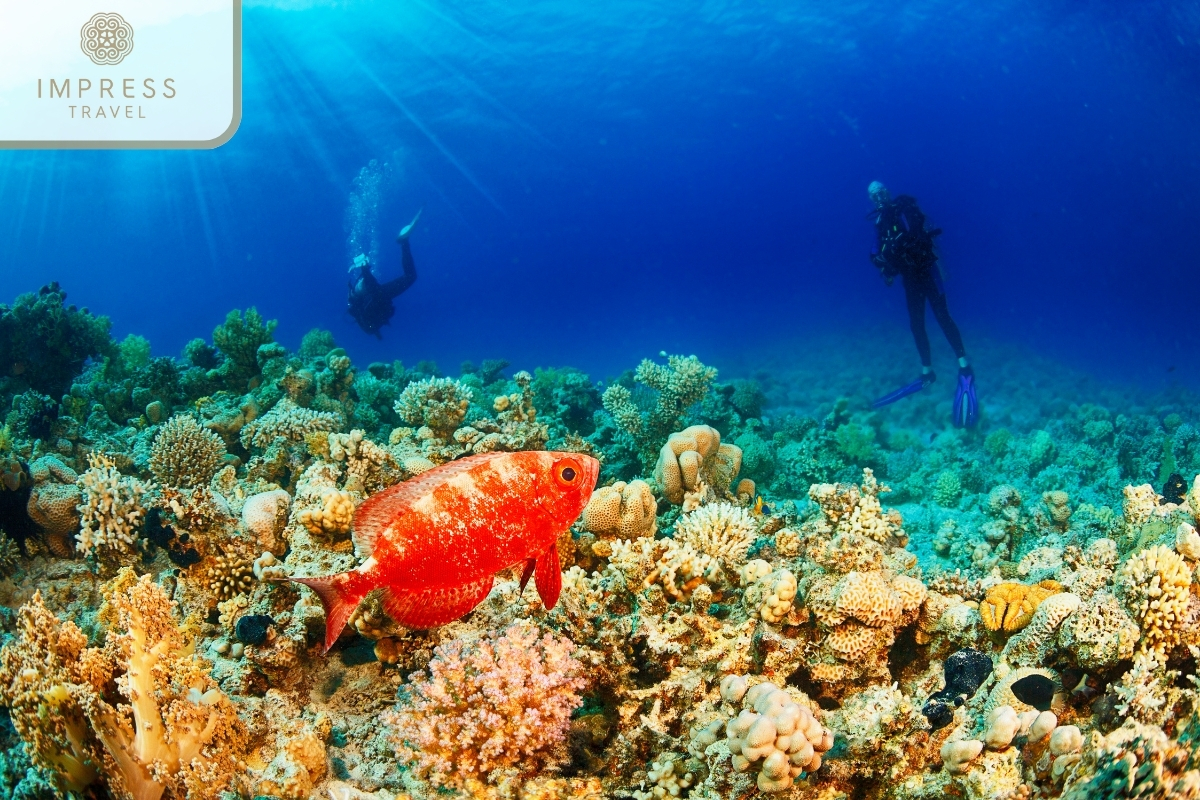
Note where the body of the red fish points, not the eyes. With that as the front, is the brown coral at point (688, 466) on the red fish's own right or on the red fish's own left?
on the red fish's own left

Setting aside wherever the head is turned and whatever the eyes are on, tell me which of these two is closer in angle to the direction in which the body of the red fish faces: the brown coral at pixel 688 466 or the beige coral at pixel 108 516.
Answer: the brown coral

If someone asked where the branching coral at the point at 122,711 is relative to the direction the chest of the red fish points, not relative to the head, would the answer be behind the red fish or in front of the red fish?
behind

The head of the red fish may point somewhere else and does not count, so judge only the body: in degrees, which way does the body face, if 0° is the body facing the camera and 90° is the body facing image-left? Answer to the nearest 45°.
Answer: approximately 270°

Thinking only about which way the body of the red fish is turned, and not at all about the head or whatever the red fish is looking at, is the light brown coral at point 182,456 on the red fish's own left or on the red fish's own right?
on the red fish's own left

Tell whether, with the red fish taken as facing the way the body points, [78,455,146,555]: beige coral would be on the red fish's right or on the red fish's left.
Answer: on the red fish's left

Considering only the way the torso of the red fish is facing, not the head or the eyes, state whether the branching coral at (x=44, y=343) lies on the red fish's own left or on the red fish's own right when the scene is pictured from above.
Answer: on the red fish's own left

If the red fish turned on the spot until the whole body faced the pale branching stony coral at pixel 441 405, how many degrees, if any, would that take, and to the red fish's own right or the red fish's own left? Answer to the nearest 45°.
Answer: approximately 90° to the red fish's own left

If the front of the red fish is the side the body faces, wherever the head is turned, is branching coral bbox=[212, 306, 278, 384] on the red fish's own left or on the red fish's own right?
on the red fish's own left
